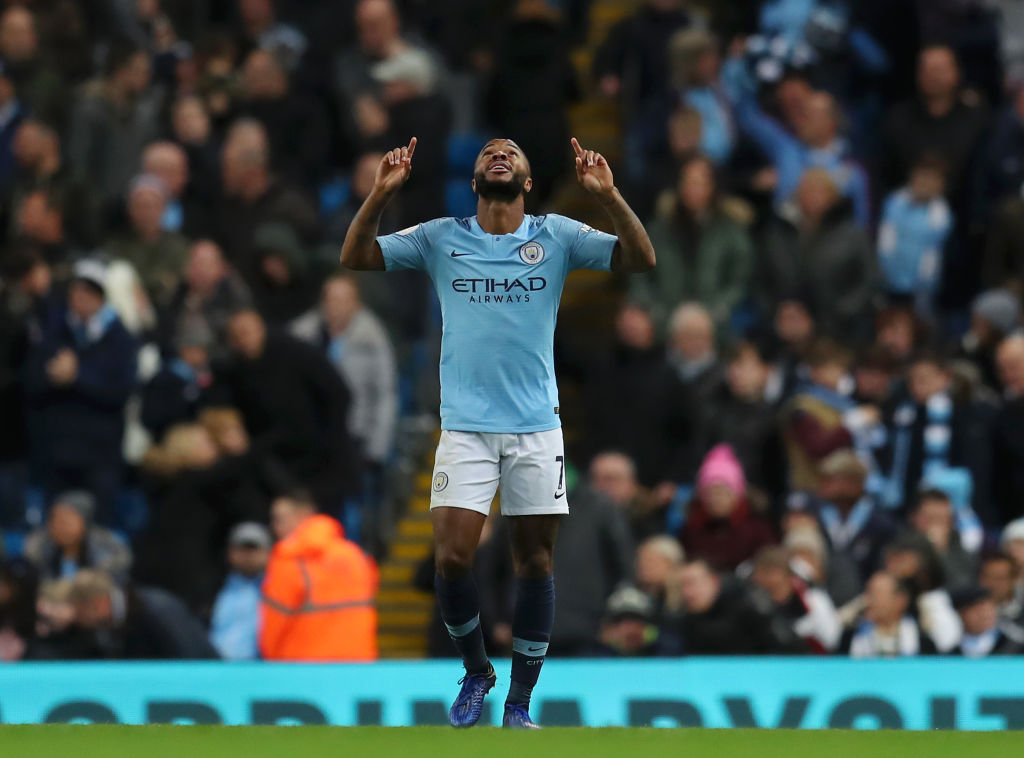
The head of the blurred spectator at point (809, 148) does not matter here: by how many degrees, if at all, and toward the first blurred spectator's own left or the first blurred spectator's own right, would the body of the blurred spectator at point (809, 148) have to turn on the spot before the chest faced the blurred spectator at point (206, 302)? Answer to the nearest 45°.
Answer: approximately 90° to the first blurred spectator's own right

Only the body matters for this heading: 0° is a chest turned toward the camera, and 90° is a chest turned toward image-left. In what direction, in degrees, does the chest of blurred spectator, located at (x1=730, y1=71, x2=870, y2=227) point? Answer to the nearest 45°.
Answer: approximately 0°

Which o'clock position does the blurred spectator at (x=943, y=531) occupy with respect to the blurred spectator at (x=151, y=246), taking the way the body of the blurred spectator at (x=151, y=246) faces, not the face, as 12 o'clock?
the blurred spectator at (x=943, y=531) is roughly at 10 o'clock from the blurred spectator at (x=151, y=246).

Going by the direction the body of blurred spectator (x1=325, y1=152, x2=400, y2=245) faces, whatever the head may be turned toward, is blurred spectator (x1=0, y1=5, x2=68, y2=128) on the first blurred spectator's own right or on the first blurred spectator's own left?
on the first blurred spectator's own right
